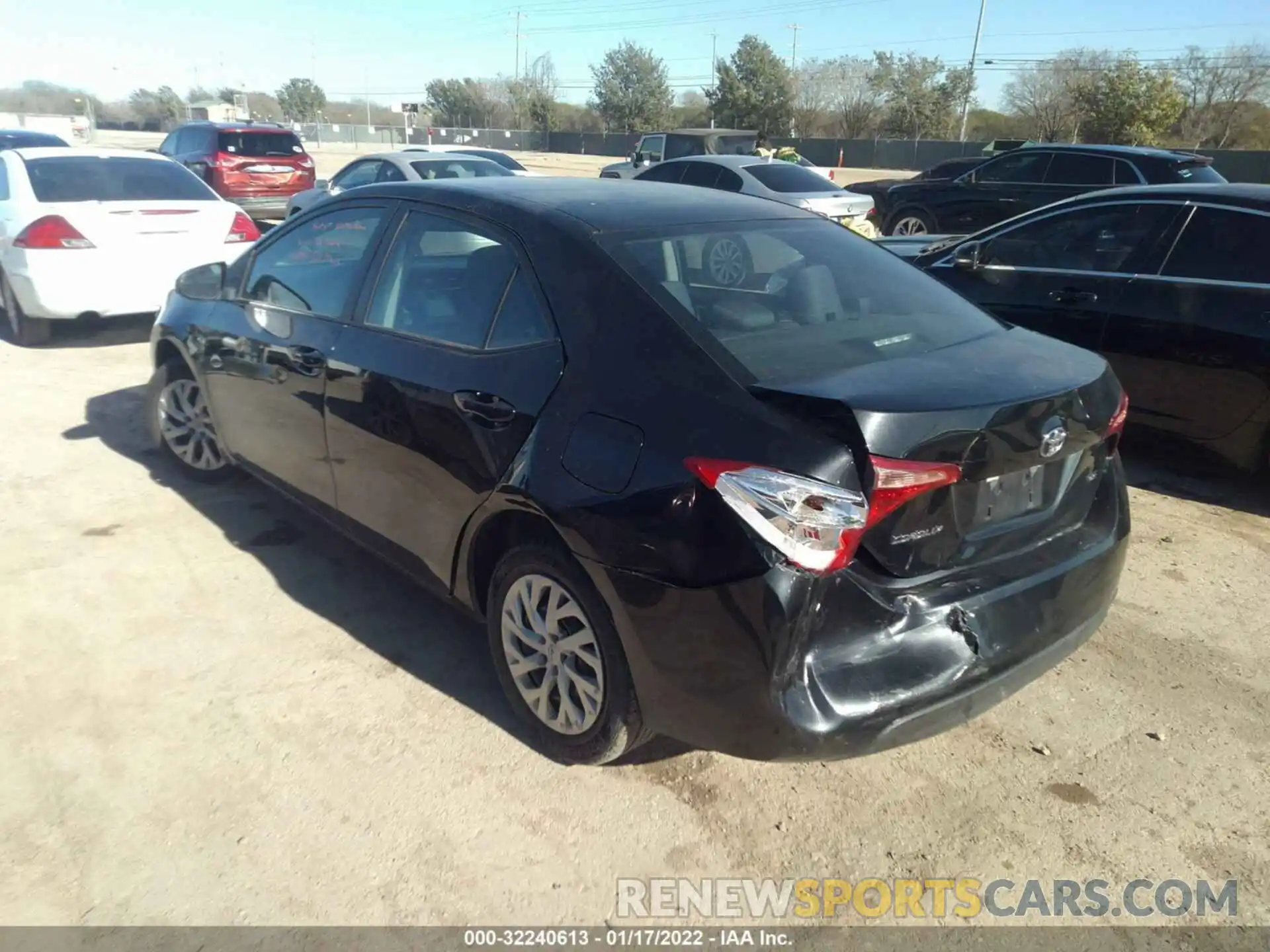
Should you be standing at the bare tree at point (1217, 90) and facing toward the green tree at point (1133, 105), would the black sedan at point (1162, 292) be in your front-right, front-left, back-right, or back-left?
front-left

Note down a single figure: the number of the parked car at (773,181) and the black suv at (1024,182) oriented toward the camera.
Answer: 0

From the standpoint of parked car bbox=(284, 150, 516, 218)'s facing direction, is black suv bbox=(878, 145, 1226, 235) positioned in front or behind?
behind

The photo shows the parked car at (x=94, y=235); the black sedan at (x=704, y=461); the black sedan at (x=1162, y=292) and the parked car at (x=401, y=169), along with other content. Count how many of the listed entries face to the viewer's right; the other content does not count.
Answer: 0

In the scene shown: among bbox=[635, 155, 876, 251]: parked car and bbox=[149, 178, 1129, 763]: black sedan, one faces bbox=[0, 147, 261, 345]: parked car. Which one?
the black sedan

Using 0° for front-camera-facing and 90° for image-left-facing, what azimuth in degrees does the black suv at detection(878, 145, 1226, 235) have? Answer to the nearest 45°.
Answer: approximately 135°

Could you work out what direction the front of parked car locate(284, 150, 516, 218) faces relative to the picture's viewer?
facing away from the viewer and to the left of the viewer

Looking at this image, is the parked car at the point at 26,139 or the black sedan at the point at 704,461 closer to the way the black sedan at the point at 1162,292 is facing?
the parked car

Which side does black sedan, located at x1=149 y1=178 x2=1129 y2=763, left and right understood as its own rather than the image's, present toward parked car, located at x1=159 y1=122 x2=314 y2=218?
front

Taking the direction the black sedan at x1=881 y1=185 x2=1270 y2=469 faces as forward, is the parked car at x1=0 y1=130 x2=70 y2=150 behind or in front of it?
in front

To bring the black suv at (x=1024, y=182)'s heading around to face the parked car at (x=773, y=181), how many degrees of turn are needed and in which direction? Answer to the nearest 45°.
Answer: approximately 45° to its left

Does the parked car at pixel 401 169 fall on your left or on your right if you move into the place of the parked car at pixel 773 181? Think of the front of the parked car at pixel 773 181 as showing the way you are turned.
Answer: on your left

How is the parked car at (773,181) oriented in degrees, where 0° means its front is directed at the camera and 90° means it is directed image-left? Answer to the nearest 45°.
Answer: approximately 135°

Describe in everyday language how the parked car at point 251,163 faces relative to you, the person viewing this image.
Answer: facing away from the viewer and to the left of the viewer

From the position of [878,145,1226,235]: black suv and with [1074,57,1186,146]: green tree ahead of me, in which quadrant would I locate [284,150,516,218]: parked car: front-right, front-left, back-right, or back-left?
back-left

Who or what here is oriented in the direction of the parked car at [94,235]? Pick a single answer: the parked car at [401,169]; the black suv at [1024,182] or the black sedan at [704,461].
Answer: the black sedan at [704,461]

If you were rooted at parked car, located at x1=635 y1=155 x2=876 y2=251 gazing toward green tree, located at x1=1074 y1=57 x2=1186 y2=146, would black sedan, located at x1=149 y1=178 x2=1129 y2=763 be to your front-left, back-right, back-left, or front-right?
back-right
